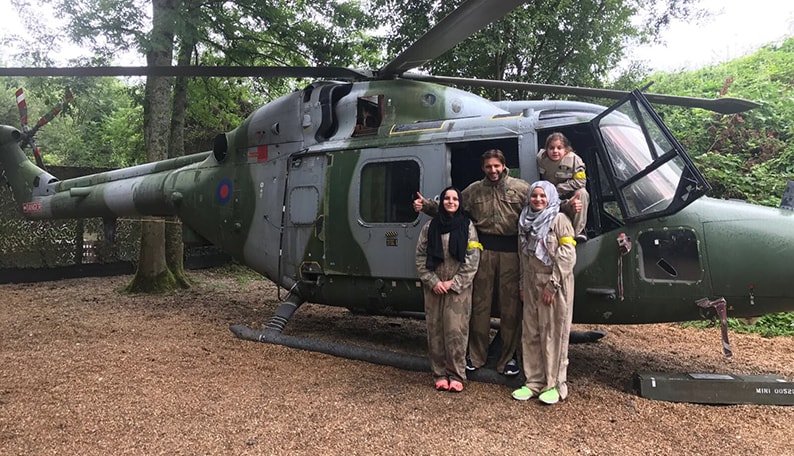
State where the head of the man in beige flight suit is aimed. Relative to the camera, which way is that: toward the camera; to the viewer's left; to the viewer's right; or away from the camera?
toward the camera

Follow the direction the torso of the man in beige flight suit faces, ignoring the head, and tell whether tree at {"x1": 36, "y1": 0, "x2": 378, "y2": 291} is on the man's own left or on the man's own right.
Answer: on the man's own right

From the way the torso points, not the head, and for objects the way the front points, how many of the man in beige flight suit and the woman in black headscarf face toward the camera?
2

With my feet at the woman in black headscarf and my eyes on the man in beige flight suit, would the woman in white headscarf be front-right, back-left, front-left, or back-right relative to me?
front-right

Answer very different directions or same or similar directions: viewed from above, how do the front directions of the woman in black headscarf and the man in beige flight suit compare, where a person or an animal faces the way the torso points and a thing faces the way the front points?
same or similar directions

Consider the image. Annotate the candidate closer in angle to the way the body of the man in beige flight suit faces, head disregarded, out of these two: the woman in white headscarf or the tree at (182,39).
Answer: the woman in white headscarf

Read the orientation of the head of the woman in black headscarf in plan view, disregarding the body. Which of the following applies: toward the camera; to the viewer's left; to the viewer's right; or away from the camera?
toward the camera

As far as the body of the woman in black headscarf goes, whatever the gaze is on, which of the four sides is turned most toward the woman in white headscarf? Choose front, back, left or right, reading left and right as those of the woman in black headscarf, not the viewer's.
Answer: left

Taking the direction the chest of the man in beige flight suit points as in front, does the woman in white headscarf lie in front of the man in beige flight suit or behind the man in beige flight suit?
in front

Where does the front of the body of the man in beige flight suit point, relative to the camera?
toward the camera

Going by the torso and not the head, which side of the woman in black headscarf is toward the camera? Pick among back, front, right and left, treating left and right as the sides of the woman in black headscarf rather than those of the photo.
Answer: front

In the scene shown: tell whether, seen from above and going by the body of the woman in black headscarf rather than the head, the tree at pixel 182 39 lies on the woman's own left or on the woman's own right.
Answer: on the woman's own right
